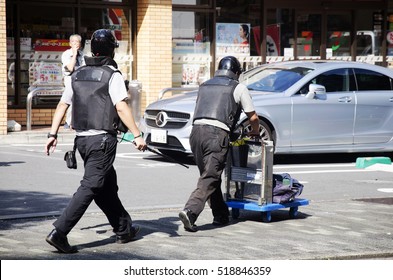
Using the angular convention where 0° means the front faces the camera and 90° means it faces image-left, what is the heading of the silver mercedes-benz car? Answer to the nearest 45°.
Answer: approximately 45°

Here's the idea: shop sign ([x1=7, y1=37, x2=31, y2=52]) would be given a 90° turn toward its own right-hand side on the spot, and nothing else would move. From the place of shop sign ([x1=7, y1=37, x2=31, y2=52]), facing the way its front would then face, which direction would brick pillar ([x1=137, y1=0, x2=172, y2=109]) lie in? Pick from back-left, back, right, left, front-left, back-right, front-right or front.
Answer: back

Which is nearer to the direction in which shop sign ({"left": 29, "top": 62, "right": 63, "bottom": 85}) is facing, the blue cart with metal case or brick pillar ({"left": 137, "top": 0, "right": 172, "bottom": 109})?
the blue cart with metal case

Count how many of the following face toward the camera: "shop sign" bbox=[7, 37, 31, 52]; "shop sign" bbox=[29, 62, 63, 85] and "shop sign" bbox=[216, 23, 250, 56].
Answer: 3

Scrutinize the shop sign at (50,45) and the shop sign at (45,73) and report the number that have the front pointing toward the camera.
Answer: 2

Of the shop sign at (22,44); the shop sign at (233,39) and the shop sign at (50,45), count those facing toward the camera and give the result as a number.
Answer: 3

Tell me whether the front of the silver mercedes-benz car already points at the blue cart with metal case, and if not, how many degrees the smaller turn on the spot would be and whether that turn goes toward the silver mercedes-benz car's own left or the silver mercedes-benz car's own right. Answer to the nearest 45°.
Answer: approximately 45° to the silver mercedes-benz car's own left

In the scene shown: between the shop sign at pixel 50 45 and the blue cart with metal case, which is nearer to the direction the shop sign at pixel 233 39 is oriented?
the blue cart with metal case

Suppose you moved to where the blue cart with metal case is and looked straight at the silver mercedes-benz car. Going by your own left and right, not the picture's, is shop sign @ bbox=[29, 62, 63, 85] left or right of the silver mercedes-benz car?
left

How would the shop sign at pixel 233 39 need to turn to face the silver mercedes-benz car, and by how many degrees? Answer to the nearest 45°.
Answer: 0° — it already faces it

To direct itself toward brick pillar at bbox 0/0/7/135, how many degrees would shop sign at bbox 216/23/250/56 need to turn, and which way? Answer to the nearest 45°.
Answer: approximately 45° to its right

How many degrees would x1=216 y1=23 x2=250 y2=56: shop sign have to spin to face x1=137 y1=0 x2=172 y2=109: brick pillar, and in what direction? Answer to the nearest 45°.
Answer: approximately 45° to its right
